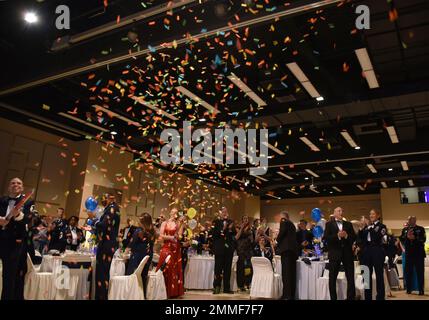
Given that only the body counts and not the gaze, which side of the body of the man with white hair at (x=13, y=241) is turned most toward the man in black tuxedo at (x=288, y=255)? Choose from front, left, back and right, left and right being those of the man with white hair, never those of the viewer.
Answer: left

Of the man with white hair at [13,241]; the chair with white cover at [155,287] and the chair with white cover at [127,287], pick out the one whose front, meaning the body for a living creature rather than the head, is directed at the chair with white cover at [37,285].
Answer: the chair with white cover at [127,287]

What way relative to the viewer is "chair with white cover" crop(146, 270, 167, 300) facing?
away from the camera

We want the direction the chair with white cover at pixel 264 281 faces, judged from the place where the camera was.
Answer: facing away from the viewer and to the right of the viewer

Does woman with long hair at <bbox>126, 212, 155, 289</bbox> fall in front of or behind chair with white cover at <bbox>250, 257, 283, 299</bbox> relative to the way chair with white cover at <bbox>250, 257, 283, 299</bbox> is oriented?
behind

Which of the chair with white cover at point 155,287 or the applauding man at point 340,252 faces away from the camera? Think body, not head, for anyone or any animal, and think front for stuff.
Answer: the chair with white cover
